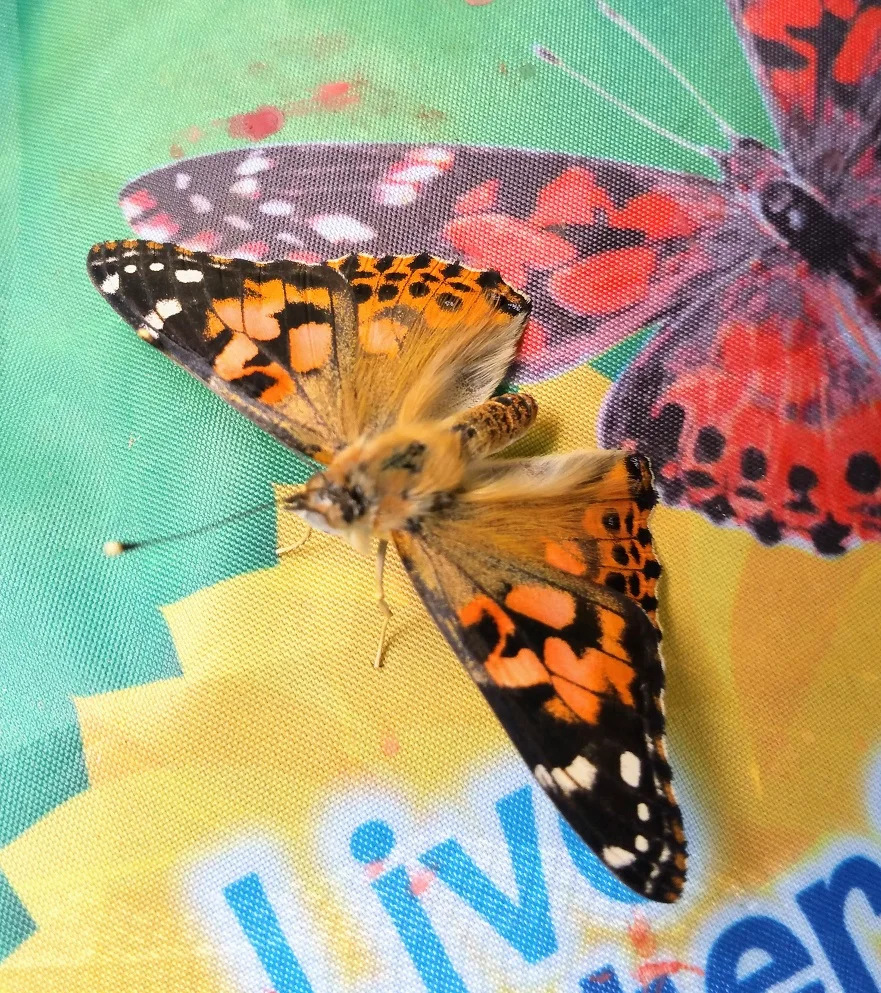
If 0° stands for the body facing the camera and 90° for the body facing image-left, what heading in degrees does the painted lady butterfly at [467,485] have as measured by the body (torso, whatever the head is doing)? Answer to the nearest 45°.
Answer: approximately 45°
